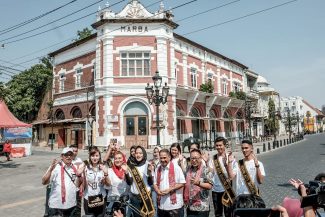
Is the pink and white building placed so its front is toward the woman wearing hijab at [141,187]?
yes

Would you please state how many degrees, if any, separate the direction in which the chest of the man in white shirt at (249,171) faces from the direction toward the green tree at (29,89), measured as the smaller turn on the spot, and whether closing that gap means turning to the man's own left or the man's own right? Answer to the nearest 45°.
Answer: approximately 135° to the man's own right

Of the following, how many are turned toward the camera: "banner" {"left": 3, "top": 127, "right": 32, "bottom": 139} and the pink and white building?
2

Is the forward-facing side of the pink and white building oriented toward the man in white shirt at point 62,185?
yes

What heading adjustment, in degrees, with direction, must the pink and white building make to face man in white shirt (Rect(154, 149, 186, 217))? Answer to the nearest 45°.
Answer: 0° — it already faces them
